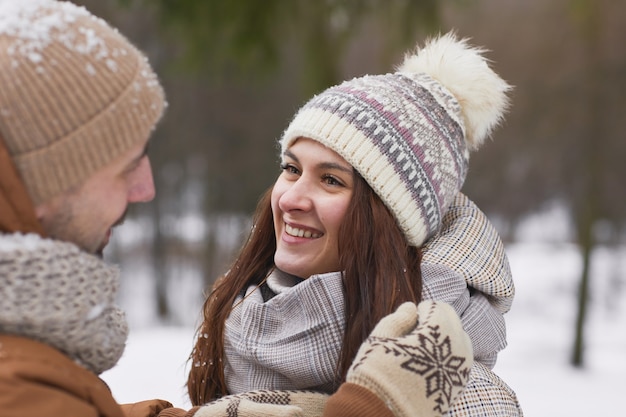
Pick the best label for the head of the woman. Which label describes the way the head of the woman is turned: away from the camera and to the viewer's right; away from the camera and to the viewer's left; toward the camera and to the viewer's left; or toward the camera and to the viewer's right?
toward the camera and to the viewer's left

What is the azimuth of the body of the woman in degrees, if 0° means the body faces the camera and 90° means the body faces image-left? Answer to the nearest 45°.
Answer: approximately 45°

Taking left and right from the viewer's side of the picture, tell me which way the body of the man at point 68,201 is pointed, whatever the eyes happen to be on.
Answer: facing to the right of the viewer

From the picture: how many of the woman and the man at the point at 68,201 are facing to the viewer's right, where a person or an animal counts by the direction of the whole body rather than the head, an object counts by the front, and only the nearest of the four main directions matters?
1

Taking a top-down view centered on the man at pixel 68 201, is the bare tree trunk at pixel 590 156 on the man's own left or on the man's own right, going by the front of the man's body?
on the man's own left

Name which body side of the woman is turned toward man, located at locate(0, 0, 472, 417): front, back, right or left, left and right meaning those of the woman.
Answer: front

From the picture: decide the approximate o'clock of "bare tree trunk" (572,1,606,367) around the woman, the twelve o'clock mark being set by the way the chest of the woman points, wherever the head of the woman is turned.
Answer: The bare tree trunk is roughly at 5 o'clock from the woman.
